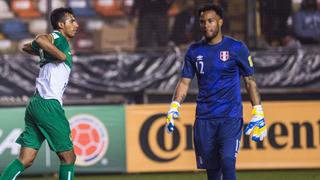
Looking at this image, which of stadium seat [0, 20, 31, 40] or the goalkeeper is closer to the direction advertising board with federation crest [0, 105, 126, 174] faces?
the goalkeeper

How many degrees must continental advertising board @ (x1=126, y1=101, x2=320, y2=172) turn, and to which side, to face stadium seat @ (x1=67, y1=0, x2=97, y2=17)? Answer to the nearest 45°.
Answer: approximately 135° to its right

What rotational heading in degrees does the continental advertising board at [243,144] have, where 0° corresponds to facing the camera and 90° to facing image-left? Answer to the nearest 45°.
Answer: approximately 0°

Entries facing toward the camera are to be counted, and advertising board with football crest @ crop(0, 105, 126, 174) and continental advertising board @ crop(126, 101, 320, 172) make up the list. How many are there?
2

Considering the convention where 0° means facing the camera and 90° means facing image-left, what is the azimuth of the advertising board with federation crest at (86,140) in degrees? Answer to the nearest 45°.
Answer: approximately 0°
